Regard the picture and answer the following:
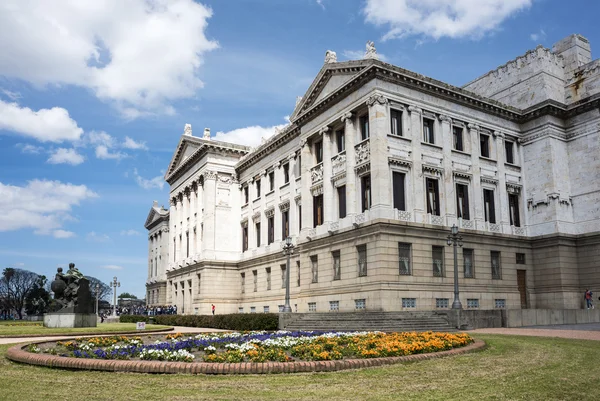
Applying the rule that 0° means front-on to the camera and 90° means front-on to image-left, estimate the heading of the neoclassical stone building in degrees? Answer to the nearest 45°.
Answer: approximately 45°

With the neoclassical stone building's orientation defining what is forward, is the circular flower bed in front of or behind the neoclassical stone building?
in front
